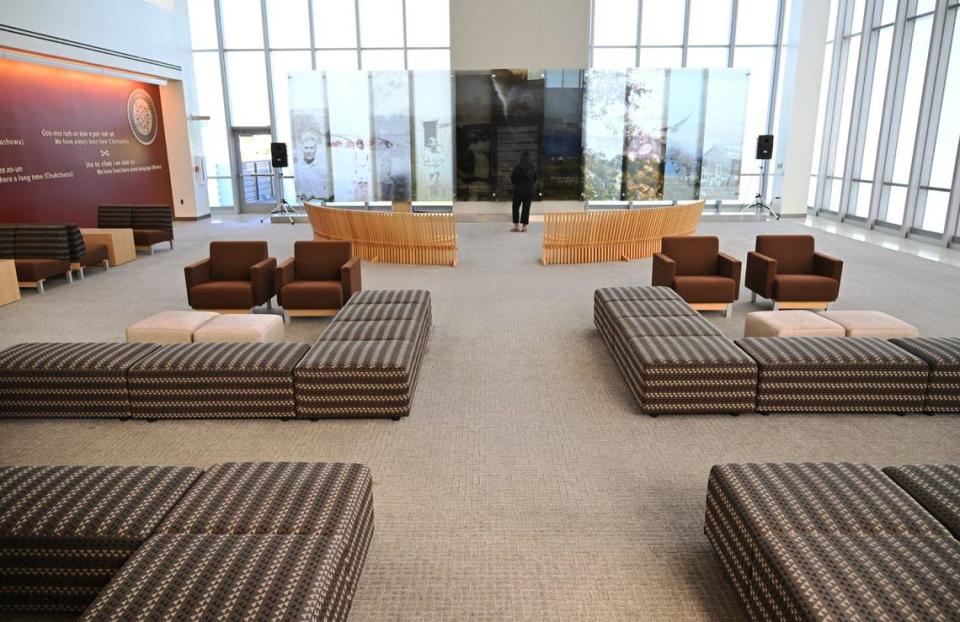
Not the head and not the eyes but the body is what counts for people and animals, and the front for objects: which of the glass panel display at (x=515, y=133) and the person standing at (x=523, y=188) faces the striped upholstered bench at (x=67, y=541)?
the glass panel display

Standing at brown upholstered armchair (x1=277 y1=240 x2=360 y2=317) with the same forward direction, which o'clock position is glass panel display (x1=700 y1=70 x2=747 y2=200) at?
The glass panel display is roughly at 8 o'clock from the brown upholstered armchair.

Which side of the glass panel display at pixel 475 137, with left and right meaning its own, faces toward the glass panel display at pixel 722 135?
left

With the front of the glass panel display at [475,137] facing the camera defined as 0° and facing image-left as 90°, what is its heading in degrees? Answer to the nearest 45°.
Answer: approximately 0°

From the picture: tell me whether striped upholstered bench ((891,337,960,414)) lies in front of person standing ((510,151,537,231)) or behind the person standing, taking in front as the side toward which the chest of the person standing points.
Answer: behind

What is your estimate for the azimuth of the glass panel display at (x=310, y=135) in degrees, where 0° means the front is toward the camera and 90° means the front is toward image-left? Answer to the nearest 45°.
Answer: approximately 0°

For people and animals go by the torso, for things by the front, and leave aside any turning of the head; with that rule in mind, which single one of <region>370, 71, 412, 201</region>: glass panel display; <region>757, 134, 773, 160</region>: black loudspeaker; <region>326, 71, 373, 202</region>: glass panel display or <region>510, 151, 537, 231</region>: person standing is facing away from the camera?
the person standing

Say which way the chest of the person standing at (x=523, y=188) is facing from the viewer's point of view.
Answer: away from the camera

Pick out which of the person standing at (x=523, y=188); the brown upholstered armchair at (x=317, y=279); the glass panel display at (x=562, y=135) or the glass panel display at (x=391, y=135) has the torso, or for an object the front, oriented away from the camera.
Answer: the person standing

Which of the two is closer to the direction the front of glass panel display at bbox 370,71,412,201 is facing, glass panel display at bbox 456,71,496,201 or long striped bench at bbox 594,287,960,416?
the long striped bench

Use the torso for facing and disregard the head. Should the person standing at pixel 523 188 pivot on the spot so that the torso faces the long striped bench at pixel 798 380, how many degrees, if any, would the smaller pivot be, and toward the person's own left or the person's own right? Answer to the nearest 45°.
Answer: approximately 180°

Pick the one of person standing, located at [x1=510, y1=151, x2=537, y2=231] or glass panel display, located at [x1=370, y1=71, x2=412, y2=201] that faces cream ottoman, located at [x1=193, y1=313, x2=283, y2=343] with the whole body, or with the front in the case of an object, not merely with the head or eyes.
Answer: the glass panel display
